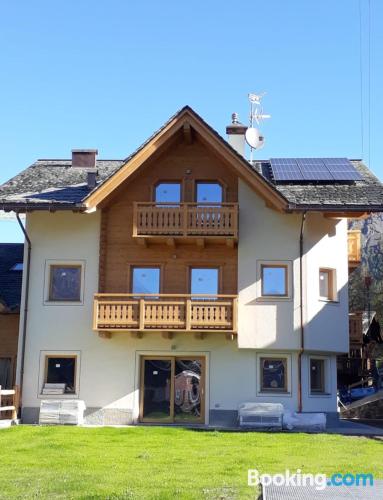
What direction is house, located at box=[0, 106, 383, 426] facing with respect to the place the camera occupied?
facing the viewer

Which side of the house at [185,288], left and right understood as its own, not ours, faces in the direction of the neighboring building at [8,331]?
right
